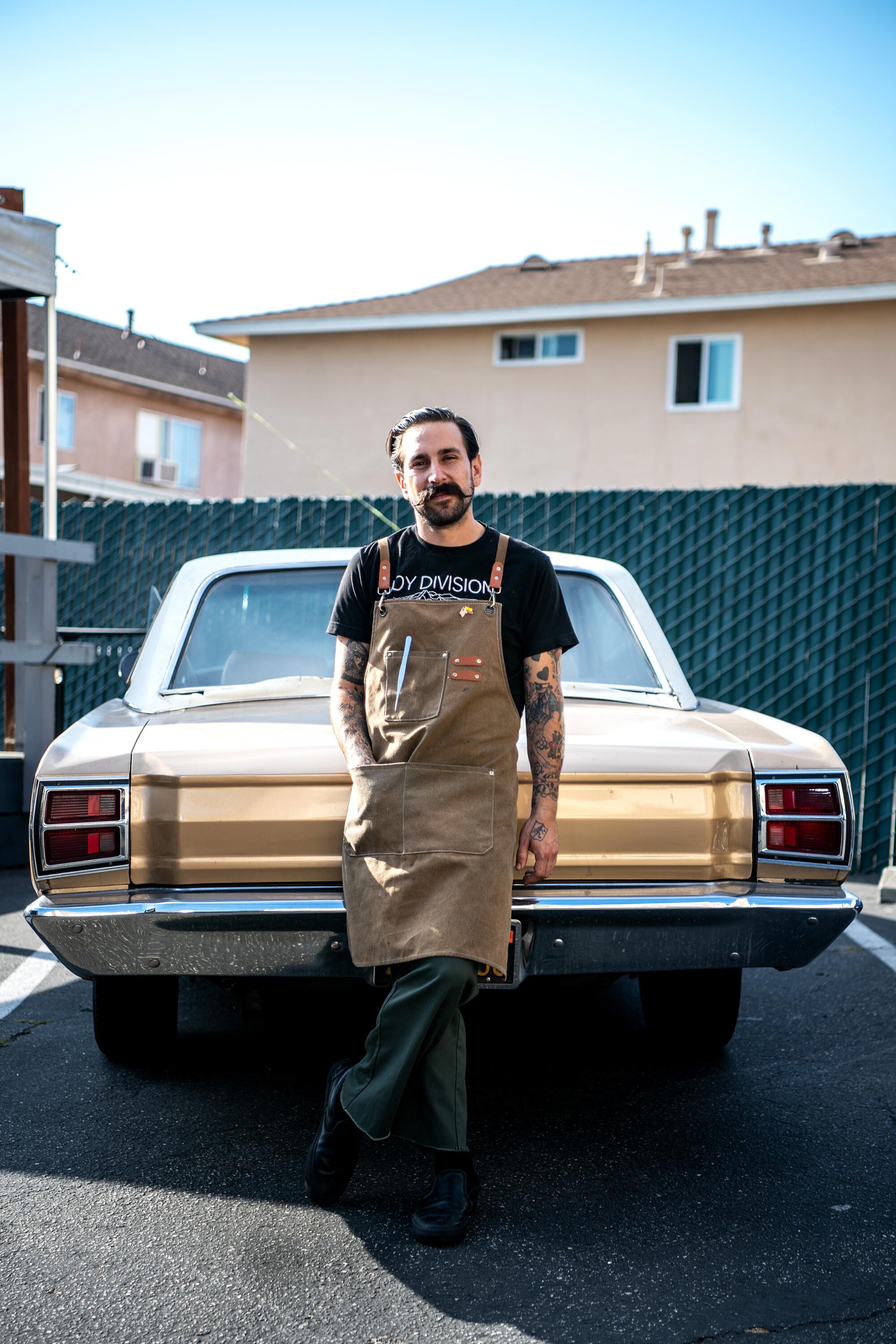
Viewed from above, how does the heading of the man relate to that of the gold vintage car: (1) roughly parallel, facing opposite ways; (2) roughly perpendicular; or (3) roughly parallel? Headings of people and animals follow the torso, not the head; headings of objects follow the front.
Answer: roughly parallel, facing opposite ways

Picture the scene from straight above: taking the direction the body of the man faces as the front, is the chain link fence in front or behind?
behind

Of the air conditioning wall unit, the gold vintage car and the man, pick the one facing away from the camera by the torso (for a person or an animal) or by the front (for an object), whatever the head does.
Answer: the gold vintage car

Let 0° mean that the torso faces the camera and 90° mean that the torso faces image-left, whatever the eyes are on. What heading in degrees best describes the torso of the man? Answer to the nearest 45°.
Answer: approximately 0°

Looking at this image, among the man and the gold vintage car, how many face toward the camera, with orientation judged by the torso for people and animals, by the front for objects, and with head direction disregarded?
1

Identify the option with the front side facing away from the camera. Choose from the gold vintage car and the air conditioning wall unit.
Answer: the gold vintage car

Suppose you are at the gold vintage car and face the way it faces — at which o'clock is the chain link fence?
The chain link fence is roughly at 1 o'clock from the gold vintage car.

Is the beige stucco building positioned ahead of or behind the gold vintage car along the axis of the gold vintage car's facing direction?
ahead

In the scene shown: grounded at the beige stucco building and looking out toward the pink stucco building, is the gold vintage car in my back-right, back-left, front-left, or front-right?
back-left

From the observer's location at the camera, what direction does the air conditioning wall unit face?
facing the viewer and to the right of the viewer

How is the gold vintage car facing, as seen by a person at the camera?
facing away from the viewer

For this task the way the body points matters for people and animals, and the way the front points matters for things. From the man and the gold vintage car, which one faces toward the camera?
the man
